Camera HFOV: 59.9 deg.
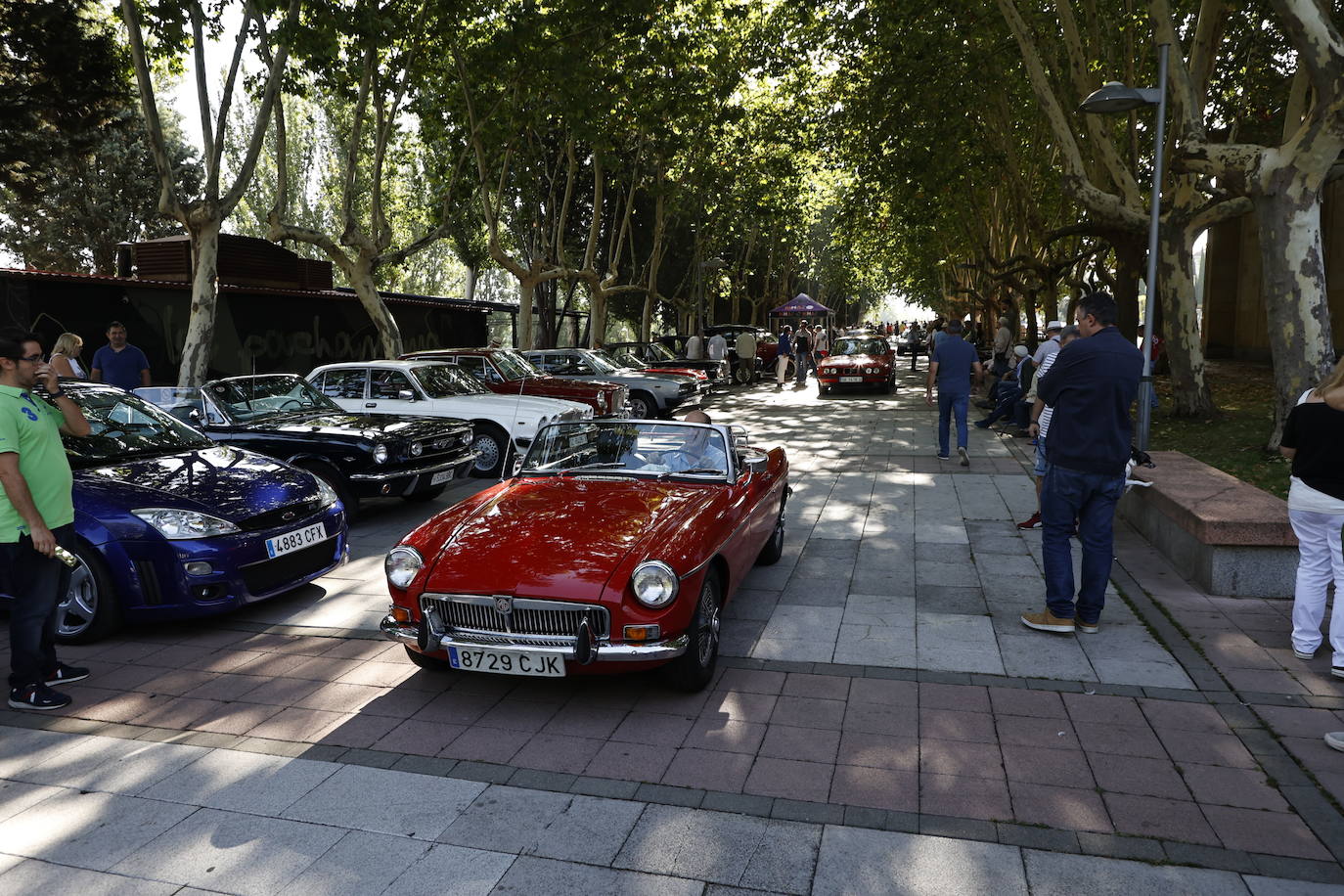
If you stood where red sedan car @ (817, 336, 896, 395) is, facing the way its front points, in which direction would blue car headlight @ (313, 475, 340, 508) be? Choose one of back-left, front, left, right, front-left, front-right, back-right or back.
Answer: front

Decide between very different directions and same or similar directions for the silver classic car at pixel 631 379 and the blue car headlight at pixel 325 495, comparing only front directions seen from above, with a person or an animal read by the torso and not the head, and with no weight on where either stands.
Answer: same or similar directions

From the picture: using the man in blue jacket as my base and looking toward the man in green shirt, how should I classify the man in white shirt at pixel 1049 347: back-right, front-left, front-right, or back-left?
back-right

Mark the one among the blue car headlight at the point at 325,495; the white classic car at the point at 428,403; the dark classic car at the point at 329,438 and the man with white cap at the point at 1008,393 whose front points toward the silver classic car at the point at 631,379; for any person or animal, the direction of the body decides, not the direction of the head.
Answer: the man with white cap

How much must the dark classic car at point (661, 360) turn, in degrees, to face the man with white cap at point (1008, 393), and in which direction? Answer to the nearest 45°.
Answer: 0° — it already faces them

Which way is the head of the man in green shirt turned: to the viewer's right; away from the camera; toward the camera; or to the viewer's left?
to the viewer's right

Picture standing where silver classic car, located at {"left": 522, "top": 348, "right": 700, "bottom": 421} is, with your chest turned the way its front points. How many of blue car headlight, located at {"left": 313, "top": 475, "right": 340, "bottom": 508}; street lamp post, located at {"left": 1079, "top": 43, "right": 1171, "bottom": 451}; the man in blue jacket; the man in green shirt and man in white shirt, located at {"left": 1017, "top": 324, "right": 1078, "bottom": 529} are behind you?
0

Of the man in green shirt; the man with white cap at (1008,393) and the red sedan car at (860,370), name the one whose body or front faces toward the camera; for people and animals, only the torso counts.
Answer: the red sedan car

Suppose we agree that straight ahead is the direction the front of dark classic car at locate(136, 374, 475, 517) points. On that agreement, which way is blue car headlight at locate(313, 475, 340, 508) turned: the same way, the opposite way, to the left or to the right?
the same way

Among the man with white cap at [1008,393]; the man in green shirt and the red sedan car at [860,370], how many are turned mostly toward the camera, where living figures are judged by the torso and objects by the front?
1

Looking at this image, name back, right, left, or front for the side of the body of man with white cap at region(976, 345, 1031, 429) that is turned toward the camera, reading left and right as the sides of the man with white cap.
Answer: left

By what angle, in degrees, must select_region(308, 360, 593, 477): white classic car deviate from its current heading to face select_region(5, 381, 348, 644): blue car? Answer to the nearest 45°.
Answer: approximately 45° to its right

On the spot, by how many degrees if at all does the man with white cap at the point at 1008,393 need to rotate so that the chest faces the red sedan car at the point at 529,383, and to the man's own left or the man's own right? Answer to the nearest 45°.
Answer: approximately 45° to the man's own left

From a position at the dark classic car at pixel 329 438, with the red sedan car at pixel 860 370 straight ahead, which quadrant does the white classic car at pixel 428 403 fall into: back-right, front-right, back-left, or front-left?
front-left

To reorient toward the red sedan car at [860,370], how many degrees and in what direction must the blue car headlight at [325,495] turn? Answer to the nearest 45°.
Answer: approximately 90° to its left

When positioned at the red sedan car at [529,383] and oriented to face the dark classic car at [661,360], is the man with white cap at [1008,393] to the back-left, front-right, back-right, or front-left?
front-right

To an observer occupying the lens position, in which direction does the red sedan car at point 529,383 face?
facing the viewer and to the right of the viewer
